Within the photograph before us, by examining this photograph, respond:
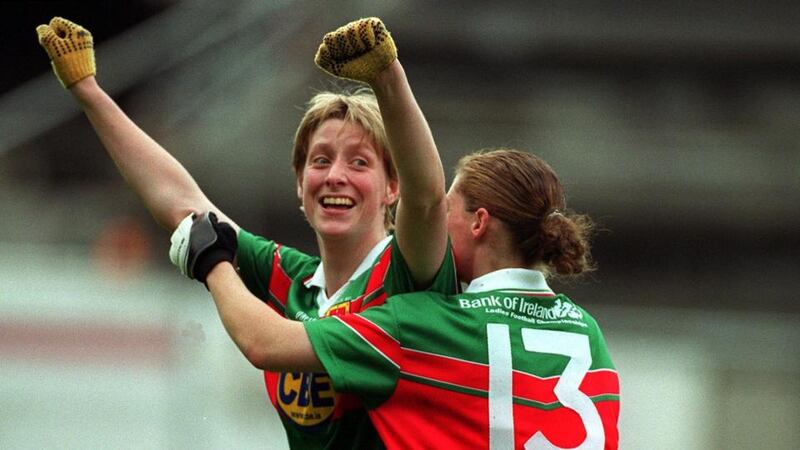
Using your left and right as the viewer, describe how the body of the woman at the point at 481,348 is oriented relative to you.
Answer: facing away from the viewer and to the left of the viewer

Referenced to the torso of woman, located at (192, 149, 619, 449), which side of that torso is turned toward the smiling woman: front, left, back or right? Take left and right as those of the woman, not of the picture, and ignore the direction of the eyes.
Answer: front

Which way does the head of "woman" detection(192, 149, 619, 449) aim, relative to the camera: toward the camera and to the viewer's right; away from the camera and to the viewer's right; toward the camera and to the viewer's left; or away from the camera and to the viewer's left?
away from the camera and to the viewer's left
